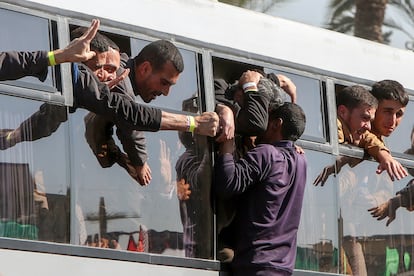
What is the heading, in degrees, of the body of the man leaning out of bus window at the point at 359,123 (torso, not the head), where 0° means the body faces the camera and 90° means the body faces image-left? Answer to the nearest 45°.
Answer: approximately 315°

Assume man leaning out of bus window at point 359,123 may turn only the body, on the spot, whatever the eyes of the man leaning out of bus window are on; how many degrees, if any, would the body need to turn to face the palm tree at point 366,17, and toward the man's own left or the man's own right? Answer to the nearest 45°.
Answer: approximately 135° to the man's own left

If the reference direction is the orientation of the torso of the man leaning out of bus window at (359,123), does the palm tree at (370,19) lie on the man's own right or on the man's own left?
on the man's own left

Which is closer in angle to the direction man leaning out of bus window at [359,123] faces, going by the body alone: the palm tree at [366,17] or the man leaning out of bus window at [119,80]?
the man leaning out of bus window

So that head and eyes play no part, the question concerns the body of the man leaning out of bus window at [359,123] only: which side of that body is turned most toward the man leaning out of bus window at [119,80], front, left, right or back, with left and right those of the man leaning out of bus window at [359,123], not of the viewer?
right
